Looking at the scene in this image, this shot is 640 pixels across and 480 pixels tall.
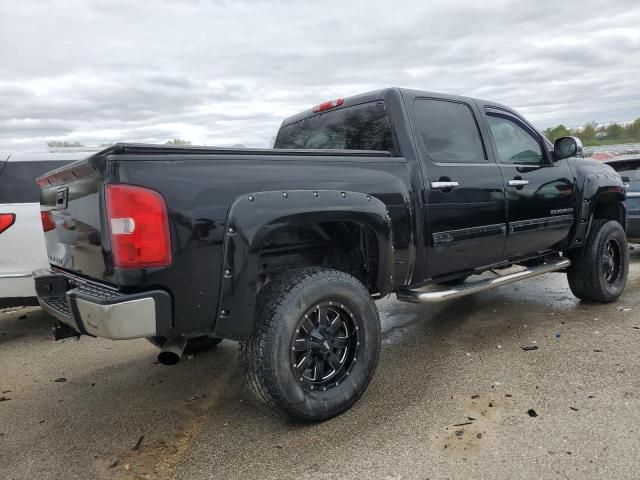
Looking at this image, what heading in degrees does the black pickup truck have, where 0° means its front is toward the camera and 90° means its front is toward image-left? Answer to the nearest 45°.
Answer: approximately 225°

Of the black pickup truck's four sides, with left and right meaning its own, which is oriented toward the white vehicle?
left

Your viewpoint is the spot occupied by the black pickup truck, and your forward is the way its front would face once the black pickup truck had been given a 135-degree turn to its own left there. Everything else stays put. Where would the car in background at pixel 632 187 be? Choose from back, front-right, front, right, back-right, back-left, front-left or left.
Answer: back-right
